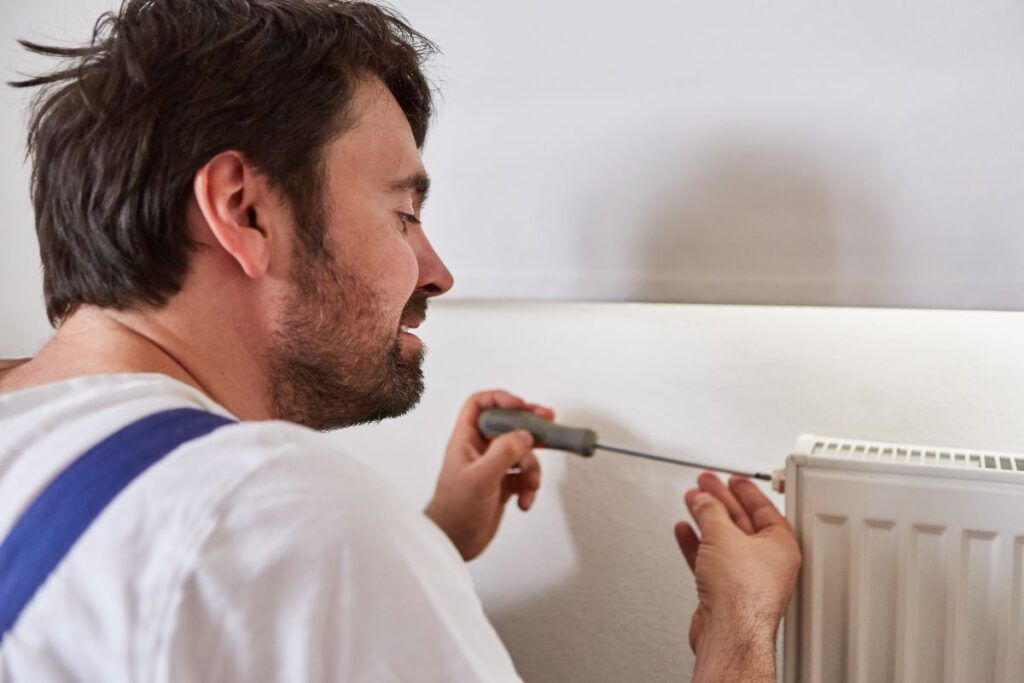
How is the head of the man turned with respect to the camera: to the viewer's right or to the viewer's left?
to the viewer's right

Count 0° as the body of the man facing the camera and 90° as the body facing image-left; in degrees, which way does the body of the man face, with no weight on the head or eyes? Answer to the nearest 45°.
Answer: approximately 225°
